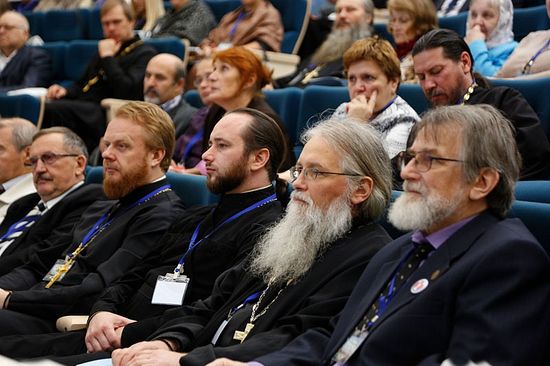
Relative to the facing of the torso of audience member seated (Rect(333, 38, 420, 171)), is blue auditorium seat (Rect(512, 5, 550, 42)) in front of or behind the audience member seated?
behind

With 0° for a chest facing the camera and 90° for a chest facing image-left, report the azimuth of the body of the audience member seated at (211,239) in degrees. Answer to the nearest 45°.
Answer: approximately 45°

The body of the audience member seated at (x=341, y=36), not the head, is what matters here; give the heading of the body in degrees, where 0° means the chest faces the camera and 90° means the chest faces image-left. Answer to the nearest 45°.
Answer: approximately 45°
